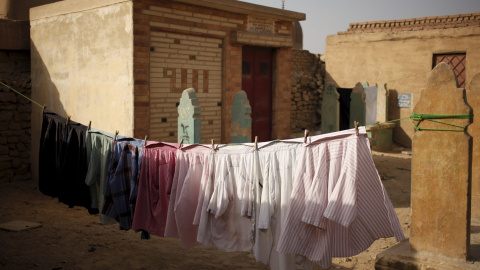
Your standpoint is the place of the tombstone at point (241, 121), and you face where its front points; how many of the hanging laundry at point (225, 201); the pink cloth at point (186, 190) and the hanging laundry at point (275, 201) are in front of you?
3

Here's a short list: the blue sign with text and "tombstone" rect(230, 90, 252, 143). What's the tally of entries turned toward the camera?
2

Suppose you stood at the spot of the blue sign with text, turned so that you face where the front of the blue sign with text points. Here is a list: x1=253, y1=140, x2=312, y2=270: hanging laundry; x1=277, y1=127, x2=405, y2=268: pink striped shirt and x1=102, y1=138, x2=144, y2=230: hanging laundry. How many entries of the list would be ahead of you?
3

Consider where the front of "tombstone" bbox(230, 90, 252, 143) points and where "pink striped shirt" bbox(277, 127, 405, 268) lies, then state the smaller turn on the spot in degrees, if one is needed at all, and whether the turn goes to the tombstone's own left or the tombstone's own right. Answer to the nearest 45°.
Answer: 0° — it already faces it

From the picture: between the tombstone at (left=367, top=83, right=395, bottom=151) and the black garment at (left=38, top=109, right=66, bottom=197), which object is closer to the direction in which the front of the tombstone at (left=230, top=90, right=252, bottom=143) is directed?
the black garment

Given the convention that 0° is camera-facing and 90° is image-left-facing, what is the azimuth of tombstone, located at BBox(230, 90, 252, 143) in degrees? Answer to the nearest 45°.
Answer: approximately 0°

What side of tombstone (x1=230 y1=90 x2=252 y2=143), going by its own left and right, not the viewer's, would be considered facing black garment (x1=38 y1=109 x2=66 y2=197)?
right

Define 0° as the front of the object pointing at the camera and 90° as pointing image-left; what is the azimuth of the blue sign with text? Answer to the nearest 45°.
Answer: approximately 0°

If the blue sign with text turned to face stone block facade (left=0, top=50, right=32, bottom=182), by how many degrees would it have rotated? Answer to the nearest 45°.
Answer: approximately 45° to its right

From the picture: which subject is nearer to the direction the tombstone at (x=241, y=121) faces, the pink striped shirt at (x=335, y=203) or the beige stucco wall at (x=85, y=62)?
the pink striped shirt

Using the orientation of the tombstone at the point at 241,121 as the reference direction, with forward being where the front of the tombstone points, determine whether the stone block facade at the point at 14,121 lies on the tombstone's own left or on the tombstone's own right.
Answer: on the tombstone's own right

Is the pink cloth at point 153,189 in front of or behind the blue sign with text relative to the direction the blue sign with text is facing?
in front

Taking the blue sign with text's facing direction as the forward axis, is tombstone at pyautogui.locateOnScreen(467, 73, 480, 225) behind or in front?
in front

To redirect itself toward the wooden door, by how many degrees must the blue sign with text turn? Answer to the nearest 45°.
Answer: approximately 45° to its right

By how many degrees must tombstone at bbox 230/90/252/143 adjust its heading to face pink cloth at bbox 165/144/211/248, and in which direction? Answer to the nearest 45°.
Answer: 0° — it already faces it
